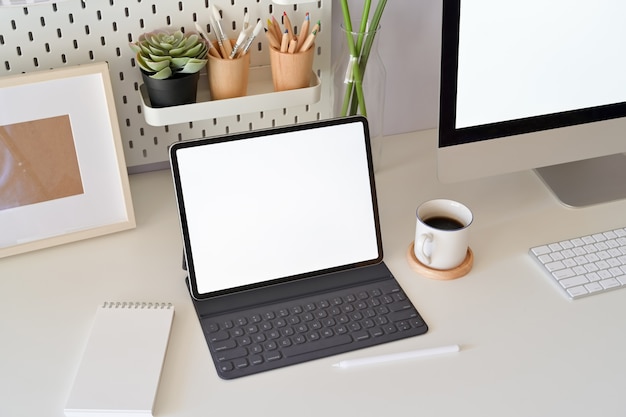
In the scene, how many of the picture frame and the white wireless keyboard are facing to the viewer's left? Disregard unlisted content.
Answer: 0

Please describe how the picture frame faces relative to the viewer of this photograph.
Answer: facing the viewer

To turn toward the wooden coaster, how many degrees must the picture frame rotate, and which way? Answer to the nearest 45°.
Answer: approximately 45° to its left

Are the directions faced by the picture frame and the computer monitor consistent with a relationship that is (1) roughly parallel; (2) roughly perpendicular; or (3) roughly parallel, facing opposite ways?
roughly parallel

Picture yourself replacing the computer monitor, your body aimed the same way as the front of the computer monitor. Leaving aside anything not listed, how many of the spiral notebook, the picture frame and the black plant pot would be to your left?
0

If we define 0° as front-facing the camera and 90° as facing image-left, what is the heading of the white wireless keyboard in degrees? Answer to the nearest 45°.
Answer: approximately 315°

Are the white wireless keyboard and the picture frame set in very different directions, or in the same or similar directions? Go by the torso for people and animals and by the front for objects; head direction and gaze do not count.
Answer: same or similar directions

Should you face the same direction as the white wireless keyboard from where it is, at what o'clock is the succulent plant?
The succulent plant is roughly at 4 o'clock from the white wireless keyboard.

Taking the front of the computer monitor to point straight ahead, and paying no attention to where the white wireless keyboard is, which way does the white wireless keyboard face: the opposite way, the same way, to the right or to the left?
the same way

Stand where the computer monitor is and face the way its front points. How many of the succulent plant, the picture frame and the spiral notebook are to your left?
0

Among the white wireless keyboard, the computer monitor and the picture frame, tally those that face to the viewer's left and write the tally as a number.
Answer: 0

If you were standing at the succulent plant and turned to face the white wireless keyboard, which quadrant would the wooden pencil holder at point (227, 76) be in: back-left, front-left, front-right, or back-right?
front-left

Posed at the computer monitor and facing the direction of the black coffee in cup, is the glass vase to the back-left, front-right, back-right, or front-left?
front-right

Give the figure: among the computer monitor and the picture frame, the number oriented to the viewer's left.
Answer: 0

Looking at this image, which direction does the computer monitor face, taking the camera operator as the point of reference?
facing the viewer and to the right of the viewer

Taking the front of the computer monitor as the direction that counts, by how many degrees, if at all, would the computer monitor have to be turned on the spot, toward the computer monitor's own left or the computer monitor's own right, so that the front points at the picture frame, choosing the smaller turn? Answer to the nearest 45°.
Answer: approximately 135° to the computer monitor's own right
